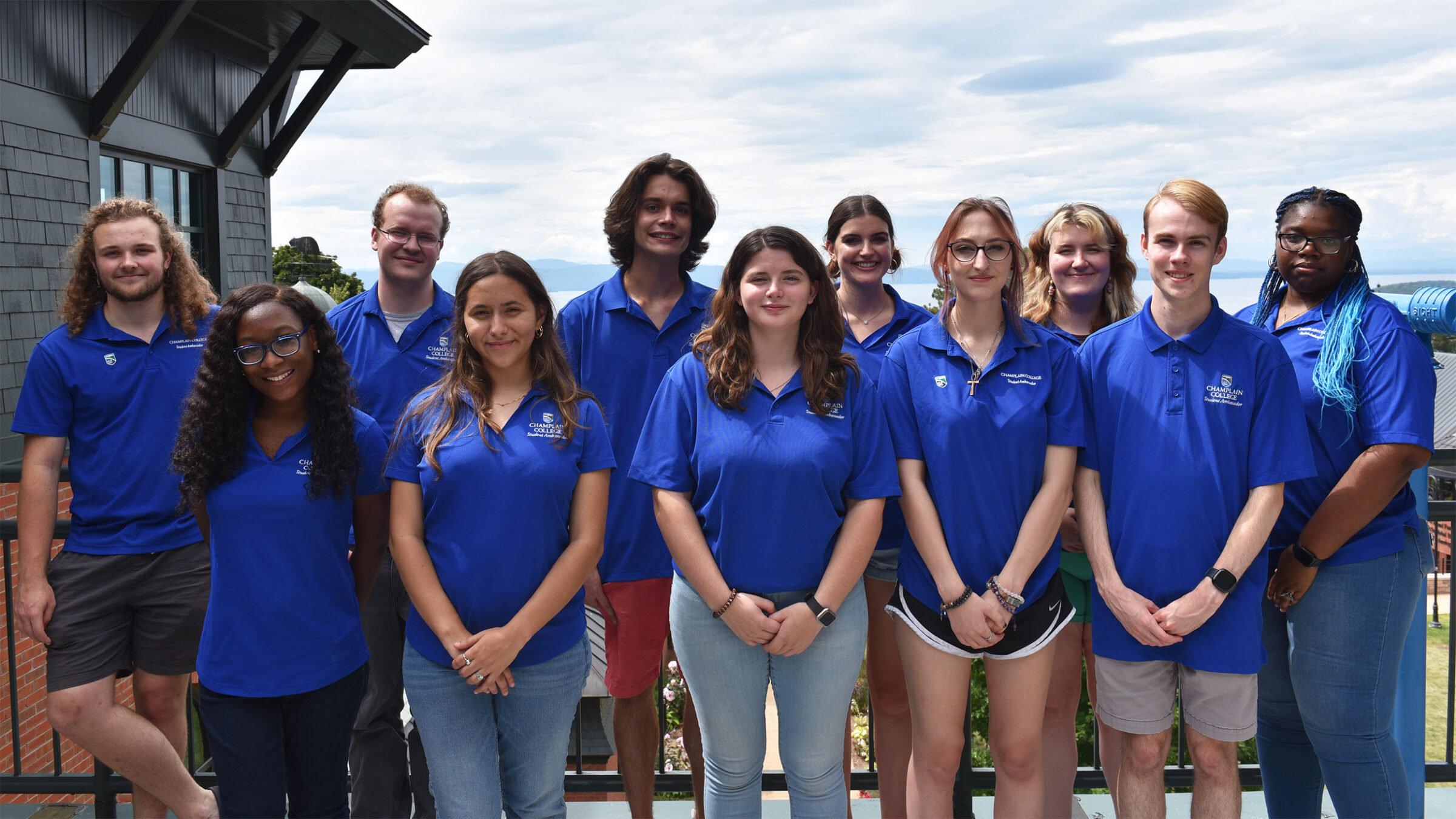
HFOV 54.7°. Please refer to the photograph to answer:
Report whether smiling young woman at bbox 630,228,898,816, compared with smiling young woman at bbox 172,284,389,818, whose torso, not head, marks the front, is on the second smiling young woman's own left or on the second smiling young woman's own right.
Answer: on the second smiling young woman's own left

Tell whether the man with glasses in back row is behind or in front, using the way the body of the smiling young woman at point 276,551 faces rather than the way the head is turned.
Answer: behind

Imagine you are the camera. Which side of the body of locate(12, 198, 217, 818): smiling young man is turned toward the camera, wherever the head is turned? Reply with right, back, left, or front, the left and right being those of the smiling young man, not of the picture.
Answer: front

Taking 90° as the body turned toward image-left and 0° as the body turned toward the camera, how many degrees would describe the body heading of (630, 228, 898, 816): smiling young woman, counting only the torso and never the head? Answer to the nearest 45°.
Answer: approximately 0°

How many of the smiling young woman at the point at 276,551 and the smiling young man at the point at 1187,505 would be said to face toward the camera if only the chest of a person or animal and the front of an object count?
2

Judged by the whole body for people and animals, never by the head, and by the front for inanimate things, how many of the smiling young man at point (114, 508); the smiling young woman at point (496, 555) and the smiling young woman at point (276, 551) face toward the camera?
3

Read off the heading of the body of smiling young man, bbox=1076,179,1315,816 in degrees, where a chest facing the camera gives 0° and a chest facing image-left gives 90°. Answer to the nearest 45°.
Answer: approximately 0°

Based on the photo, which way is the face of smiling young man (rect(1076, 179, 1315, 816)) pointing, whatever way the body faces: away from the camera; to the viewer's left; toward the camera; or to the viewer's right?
toward the camera

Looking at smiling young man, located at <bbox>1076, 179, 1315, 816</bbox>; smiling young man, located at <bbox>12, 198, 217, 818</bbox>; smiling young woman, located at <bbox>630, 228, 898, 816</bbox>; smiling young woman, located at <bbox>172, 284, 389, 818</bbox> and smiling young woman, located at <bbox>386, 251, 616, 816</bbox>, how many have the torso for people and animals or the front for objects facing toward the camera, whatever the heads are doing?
5

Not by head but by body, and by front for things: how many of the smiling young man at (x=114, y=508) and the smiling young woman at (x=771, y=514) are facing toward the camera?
2

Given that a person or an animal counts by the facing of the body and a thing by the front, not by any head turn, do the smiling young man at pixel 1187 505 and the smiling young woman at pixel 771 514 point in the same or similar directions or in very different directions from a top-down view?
same or similar directions

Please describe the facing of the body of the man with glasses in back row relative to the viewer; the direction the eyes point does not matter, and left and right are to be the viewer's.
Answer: facing the viewer

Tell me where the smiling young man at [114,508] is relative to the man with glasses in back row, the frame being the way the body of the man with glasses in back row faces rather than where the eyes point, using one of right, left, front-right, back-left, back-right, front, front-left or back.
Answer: right

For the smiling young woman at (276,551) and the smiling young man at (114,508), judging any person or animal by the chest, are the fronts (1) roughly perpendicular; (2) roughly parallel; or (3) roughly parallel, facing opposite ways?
roughly parallel

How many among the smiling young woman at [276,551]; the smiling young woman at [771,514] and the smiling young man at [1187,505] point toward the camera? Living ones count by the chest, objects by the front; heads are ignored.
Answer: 3
